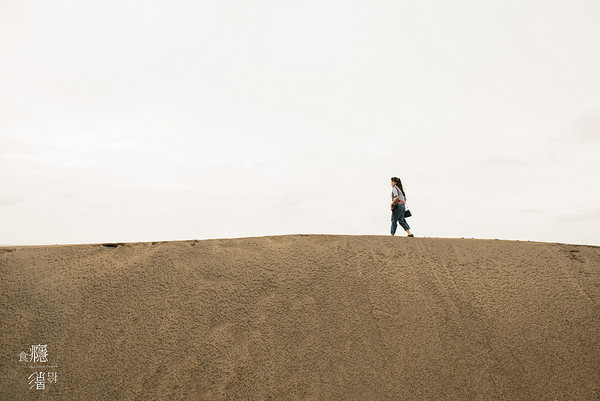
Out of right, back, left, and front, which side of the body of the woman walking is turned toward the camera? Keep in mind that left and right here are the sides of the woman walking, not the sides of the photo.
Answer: left
